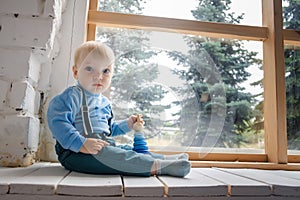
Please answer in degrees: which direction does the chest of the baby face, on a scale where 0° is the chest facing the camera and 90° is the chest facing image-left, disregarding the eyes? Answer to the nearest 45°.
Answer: approximately 315°

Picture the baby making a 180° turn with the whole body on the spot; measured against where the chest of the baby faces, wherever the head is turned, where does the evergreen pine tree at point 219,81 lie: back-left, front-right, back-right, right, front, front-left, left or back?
right
